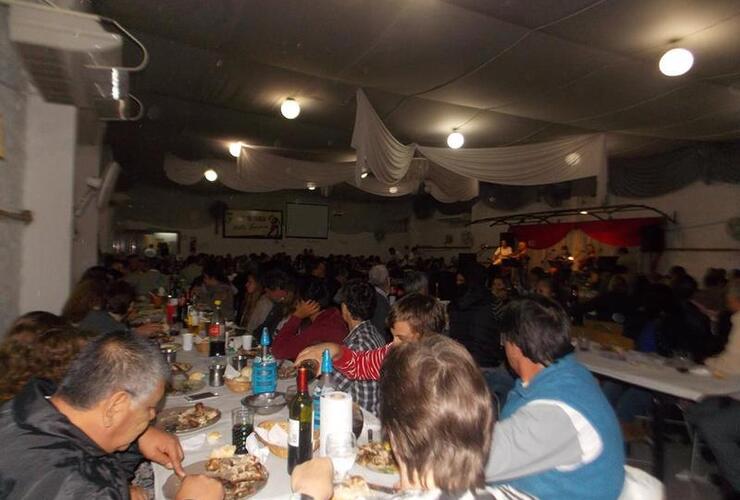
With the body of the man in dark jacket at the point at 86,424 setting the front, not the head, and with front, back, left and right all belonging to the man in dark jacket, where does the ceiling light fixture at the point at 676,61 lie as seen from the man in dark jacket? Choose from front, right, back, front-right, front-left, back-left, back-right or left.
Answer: front

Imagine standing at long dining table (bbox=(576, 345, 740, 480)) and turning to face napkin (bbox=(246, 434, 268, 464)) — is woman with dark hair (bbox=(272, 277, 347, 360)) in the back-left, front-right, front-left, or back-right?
front-right

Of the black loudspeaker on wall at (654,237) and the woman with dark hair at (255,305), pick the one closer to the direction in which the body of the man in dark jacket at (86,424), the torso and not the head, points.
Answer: the black loudspeaker on wall

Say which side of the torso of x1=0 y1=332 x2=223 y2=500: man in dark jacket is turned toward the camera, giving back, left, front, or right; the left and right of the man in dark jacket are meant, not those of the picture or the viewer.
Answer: right

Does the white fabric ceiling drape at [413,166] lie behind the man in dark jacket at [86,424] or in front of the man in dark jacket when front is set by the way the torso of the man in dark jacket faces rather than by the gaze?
in front

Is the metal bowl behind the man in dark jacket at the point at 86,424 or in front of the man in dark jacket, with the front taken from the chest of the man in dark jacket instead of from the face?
in front

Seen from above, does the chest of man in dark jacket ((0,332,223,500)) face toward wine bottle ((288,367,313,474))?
yes

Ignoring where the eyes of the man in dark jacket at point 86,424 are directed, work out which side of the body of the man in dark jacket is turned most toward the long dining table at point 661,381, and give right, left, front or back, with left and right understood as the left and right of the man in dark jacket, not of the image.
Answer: front

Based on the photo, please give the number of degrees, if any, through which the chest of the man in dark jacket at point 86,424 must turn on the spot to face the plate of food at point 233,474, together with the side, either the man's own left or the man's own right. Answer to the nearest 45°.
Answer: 0° — they already face it

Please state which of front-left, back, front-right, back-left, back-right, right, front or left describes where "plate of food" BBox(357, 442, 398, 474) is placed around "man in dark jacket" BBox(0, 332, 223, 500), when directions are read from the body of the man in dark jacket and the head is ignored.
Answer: front

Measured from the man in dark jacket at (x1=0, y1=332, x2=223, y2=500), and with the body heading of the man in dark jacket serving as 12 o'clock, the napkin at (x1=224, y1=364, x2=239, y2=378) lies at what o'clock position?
The napkin is roughly at 10 o'clock from the man in dark jacket.

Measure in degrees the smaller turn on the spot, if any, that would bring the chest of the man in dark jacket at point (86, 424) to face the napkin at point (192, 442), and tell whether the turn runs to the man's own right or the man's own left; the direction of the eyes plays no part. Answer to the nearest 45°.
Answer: approximately 45° to the man's own left
